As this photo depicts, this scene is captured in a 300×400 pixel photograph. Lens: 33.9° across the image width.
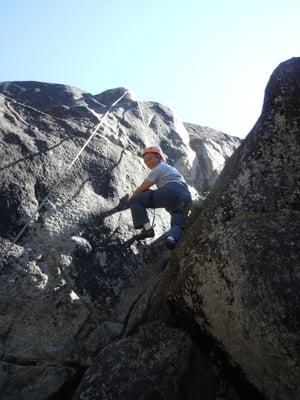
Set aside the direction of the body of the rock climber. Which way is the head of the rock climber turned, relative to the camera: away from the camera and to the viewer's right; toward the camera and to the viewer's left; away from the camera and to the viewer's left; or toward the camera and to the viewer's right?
toward the camera and to the viewer's left

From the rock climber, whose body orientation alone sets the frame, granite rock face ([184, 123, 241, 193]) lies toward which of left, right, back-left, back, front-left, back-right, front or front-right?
right

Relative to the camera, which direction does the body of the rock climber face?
to the viewer's left

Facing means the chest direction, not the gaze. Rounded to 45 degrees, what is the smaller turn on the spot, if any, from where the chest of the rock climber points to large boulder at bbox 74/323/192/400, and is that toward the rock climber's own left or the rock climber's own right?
approximately 90° to the rock climber's own left

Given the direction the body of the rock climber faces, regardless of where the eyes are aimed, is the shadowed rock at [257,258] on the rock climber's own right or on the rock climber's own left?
on the rock climber's own left

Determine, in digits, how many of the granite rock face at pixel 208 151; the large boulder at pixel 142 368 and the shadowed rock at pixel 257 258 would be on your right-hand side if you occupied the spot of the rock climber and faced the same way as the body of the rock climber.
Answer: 1
